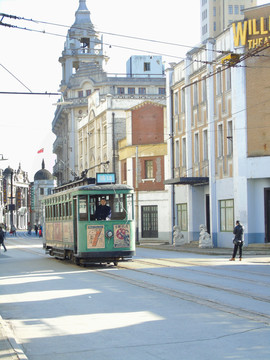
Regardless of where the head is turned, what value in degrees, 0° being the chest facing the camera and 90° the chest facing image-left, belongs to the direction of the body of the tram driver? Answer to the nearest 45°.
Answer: approximately 0°

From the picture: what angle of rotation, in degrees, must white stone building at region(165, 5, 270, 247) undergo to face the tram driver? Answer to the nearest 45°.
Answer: approximately 45° to its left

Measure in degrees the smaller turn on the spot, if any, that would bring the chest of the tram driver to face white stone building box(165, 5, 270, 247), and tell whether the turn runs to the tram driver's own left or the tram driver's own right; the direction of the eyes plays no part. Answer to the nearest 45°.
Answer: approximately 135° to the tram driver's own left

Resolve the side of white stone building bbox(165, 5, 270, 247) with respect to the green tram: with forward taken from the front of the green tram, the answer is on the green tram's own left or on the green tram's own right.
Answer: on the green tram's own left

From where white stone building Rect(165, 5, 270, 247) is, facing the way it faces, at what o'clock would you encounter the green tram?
The green tram is roughly at 11 o'clock from the white stone building.

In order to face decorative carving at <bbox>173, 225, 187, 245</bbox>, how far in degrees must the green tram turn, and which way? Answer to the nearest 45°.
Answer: approximately 135° to its left

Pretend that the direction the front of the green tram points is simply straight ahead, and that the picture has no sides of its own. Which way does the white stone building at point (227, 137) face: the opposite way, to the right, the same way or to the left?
to the right
